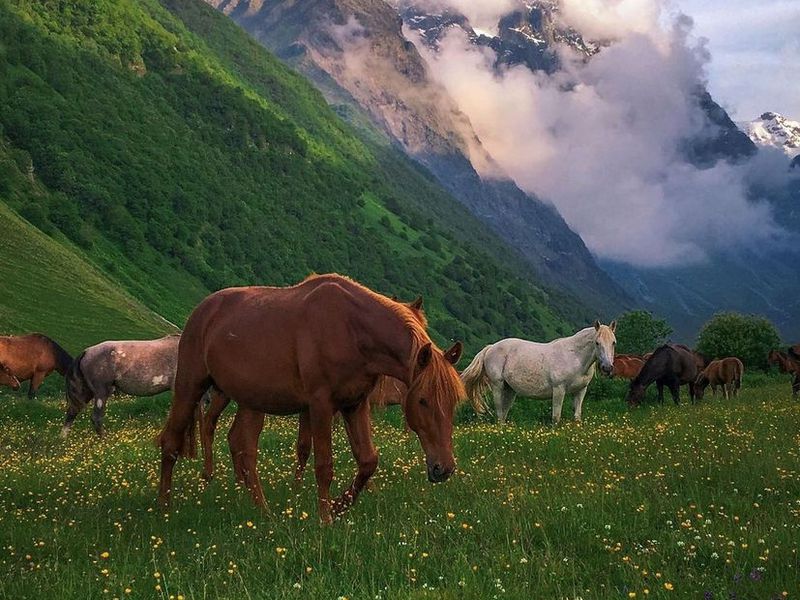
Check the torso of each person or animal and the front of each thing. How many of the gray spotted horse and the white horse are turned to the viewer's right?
2

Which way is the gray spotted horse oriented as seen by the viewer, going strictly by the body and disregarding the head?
to the viewer's right

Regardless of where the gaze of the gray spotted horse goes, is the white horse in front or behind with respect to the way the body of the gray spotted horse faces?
in front

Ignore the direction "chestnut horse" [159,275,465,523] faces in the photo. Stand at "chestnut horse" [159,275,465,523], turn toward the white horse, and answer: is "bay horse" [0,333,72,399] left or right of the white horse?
left

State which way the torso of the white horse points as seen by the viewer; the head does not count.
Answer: to the viewer's right
